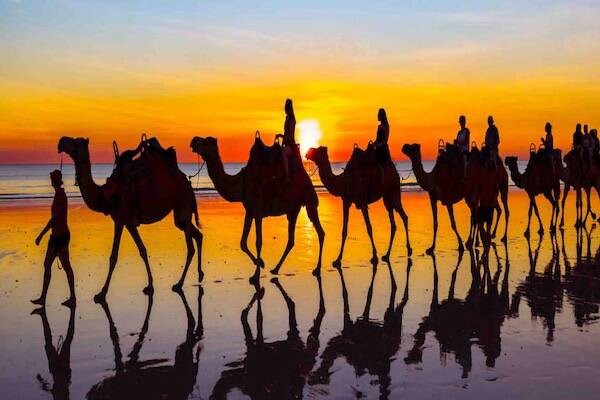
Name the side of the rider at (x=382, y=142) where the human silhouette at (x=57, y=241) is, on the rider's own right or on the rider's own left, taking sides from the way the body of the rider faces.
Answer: on the rider's own left

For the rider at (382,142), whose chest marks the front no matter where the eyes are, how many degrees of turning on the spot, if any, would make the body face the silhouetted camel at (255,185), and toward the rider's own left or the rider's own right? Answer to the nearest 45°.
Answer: approximately 45° to the rider's own left

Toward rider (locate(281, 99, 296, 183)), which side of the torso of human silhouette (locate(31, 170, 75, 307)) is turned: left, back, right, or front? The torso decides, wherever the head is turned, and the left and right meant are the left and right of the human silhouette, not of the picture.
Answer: back

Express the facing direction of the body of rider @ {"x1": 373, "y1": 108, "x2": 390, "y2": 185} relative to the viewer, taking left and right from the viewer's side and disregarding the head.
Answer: facing to the left of the viewer

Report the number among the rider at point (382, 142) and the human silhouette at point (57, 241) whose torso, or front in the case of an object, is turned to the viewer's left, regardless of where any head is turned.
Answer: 2

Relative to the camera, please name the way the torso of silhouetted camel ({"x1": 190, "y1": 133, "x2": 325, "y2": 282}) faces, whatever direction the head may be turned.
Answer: to the viewer's left

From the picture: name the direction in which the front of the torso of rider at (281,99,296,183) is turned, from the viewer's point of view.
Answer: to the viewer's left

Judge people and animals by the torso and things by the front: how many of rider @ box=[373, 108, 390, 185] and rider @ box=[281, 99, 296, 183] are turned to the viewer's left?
2

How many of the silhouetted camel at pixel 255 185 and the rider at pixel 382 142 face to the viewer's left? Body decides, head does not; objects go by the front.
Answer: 2

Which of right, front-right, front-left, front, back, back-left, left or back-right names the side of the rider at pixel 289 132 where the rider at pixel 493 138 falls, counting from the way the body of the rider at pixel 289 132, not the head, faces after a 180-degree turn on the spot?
front-left

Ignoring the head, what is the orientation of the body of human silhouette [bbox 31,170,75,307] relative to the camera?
to the viewer's left
